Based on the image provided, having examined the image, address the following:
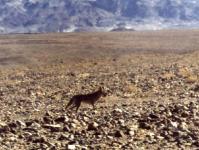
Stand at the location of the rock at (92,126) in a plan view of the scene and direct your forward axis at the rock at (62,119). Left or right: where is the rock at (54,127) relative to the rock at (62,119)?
left

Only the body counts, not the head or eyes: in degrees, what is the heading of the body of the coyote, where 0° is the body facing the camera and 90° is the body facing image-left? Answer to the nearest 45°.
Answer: approximately 270°

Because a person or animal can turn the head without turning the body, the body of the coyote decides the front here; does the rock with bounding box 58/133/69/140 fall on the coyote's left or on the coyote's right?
on the coyote's right

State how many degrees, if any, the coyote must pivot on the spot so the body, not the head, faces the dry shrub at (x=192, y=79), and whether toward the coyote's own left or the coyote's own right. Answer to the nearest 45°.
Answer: approximately 45° to the coyote's own left

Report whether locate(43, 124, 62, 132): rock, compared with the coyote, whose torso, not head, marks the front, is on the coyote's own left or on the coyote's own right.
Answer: on the coyote's own right

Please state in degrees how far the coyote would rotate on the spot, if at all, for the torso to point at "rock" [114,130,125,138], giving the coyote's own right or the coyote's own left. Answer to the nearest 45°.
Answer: approximately 90° to the coyote's own right
